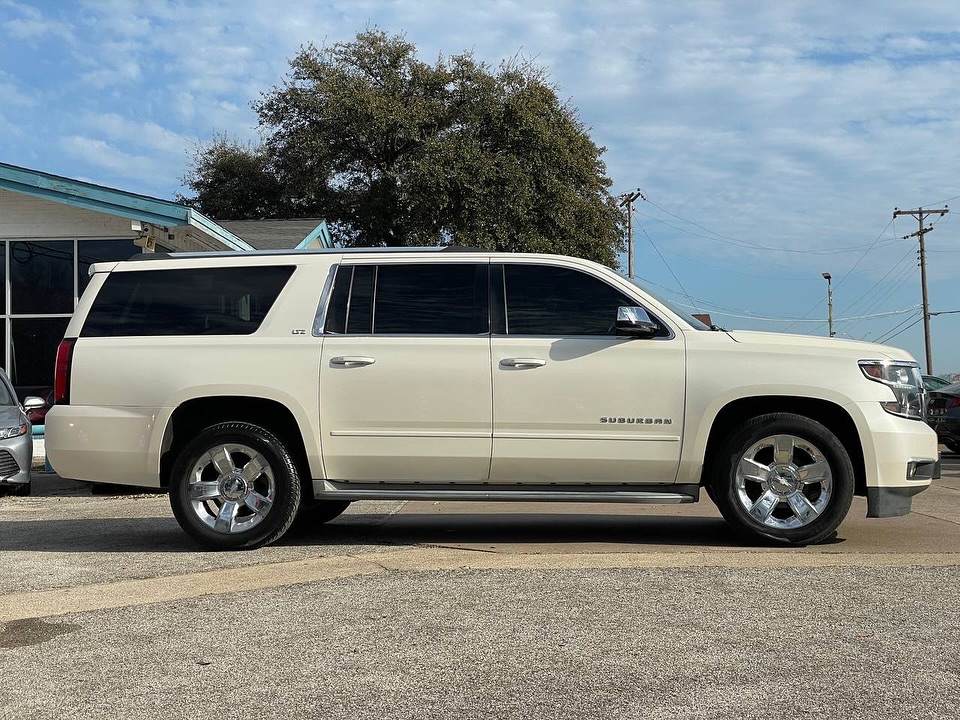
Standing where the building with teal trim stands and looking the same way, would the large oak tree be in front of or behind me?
behind

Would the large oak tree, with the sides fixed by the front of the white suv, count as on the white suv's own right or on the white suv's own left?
on the white suv's own left

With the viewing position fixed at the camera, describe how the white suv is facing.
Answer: facing to the right of the viewer

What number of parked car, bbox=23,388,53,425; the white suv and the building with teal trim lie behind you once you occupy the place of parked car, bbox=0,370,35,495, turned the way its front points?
2

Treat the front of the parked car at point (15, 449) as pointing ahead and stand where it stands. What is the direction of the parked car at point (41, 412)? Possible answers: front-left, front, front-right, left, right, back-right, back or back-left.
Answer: back

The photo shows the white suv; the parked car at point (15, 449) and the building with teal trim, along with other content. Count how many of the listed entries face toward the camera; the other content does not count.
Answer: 2

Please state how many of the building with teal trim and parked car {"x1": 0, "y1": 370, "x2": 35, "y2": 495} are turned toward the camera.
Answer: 2

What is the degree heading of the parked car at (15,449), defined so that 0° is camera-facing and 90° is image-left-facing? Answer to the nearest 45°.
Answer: approximately 0°

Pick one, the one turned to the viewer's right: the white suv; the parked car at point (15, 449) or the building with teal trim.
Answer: the white suv

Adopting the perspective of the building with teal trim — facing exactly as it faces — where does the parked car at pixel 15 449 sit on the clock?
The parked car is roughly at 12 o'clock from the building with teal trim.

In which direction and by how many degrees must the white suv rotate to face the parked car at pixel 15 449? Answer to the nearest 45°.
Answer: approximately 135° to its left

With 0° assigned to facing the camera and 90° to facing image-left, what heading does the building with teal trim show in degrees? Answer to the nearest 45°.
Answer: approximately 0°

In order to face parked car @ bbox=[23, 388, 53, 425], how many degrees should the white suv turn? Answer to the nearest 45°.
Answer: approximately 135° to its left

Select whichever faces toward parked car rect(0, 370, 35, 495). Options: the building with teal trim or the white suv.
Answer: the building with teal trim
